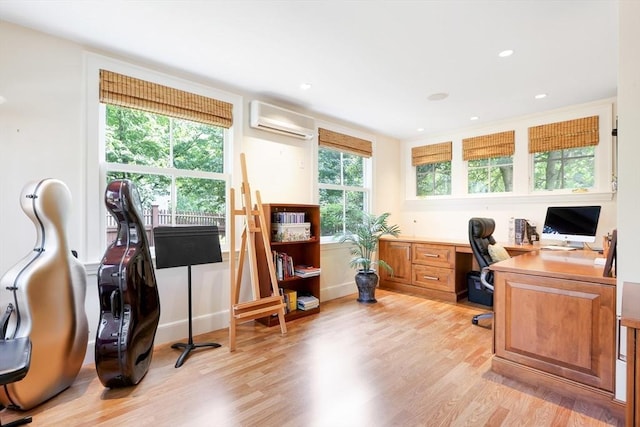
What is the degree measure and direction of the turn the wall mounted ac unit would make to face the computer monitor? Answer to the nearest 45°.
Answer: approximately 45° to its left

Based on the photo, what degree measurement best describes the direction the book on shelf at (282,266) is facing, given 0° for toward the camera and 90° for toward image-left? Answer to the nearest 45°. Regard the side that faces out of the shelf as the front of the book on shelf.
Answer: approximately 315°

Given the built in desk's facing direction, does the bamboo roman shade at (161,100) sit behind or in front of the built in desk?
in front

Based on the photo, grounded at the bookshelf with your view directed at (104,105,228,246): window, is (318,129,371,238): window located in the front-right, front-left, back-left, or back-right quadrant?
back-right

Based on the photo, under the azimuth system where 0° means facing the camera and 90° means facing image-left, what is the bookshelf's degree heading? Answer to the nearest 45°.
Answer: approximately 315°

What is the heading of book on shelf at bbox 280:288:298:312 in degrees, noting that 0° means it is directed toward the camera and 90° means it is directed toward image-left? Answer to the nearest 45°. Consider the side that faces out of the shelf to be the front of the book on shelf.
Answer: approximately 315°

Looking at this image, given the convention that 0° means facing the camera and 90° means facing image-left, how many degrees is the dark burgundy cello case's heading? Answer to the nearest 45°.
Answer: approximately 315°

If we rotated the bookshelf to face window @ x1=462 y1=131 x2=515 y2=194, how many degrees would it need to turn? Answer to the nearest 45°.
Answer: approximately 45° to its left
